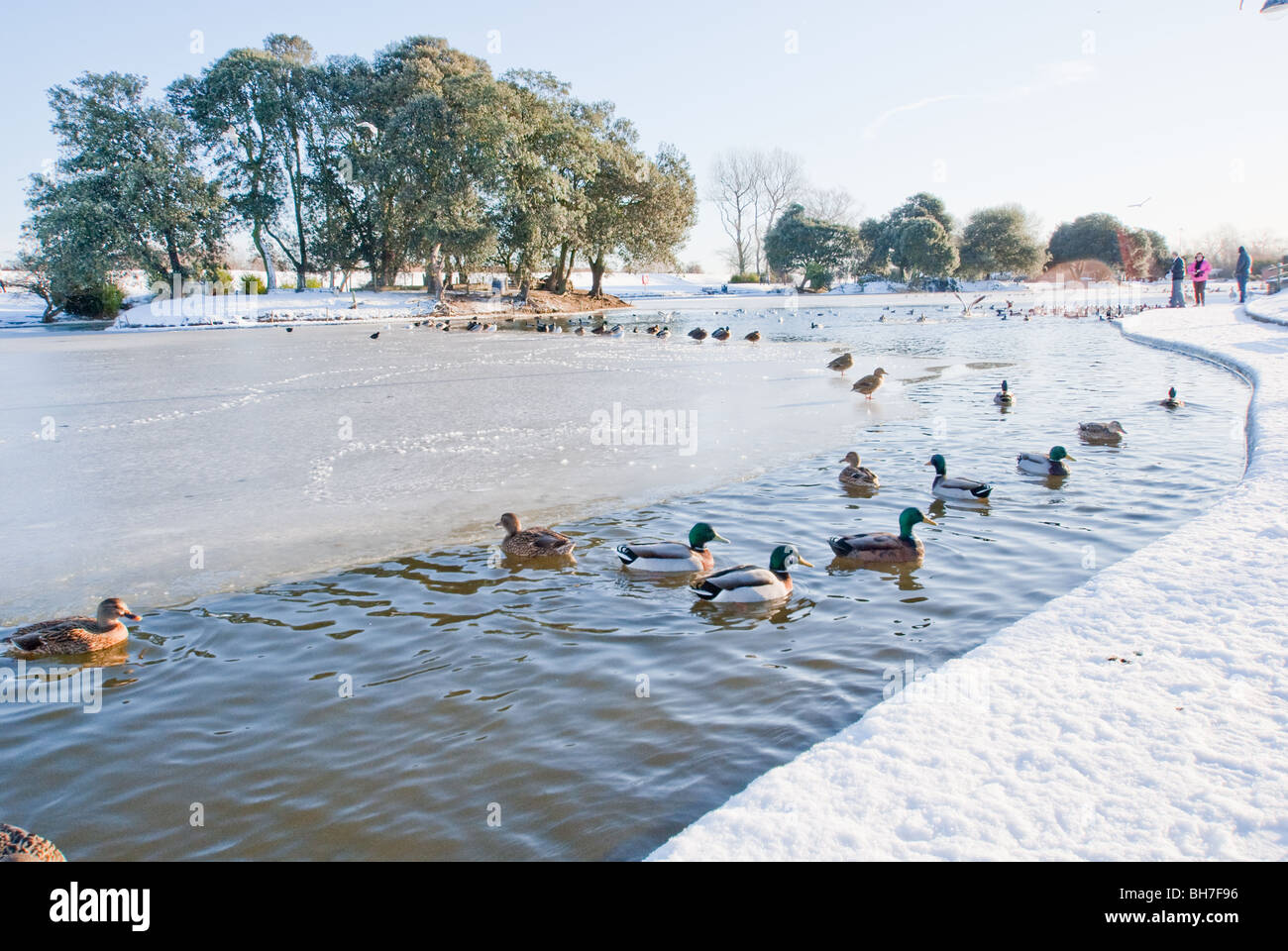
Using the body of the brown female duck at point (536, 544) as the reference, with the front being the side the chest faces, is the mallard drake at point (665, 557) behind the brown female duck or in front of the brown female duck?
behind

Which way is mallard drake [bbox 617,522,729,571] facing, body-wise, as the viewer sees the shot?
to the viewer's right

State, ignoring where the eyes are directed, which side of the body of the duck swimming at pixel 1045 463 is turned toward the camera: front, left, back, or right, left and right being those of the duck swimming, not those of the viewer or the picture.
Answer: right

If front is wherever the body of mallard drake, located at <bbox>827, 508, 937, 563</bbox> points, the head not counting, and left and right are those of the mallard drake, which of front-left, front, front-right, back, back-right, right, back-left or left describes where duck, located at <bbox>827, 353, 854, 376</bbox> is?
left

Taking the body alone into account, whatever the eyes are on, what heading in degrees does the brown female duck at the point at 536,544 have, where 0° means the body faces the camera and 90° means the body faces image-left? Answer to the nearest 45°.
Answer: approximately 90°

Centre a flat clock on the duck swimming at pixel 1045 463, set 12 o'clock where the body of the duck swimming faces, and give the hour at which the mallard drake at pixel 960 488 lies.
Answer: The mallard drake is roughly at 4 o'clock from the duck swimming.

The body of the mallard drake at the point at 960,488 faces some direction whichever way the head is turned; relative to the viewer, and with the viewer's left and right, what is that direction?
facing to the left of the viewer

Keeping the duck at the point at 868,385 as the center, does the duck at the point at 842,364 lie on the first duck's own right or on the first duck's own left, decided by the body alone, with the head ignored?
on the first duck's own left

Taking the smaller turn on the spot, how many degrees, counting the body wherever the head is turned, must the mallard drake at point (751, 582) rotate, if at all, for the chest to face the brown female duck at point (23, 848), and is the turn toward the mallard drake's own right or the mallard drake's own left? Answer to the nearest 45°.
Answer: approximately 135° to the mallard drake's own right

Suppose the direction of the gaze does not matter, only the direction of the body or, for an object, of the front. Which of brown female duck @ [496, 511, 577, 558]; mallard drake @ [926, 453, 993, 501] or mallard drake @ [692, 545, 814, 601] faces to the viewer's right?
mallard drake @ [692, 545, 814, 601]

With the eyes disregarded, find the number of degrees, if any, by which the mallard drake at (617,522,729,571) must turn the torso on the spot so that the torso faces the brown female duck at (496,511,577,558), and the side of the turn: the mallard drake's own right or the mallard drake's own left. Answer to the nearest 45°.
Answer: approximately 180°

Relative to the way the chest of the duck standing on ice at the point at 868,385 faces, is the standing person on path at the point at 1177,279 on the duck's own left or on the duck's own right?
on the duck's own left

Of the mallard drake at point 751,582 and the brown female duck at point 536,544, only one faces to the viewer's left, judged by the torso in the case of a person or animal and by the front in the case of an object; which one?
the brown female duck

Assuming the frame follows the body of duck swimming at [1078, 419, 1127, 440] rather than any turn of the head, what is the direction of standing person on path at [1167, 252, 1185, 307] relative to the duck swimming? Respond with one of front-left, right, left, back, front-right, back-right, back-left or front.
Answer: left

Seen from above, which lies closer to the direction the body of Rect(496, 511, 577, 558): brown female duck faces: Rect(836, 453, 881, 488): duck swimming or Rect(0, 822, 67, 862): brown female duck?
the brown female duck

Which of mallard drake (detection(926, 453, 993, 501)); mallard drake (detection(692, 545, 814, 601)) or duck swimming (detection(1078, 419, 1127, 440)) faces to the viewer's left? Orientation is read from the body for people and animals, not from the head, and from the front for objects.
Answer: mallard drake (detection(926, 453, 993, 501))

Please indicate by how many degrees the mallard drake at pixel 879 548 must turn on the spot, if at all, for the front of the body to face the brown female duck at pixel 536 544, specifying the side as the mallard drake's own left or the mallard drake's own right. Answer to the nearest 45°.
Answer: approximately 180°
